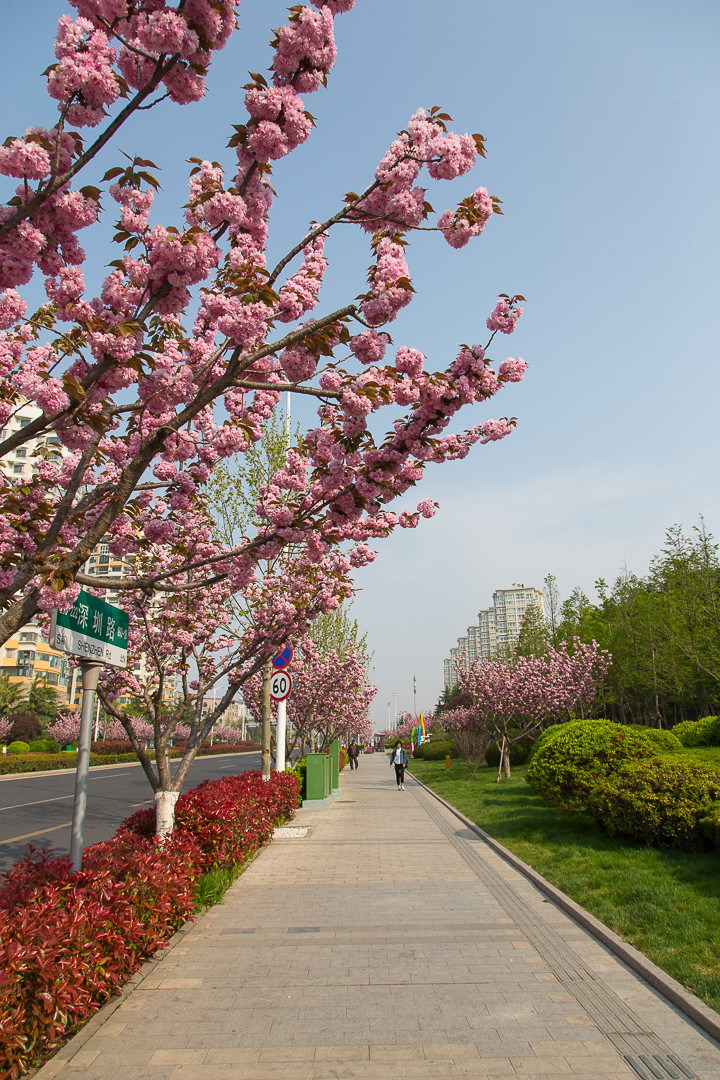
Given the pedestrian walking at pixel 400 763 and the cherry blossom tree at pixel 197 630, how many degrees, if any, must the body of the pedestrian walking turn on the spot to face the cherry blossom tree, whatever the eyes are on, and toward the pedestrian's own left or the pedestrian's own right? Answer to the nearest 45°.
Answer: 0° — they already face it

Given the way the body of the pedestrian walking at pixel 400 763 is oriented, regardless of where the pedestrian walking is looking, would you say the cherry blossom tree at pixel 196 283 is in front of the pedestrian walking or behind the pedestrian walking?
in front

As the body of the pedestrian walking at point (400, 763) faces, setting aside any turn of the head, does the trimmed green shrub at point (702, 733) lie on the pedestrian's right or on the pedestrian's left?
on the pedestrian's left

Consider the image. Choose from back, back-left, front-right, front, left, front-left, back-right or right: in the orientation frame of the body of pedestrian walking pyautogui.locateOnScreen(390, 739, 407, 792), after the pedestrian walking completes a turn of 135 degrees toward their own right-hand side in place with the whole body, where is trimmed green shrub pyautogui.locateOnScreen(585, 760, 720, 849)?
back-left

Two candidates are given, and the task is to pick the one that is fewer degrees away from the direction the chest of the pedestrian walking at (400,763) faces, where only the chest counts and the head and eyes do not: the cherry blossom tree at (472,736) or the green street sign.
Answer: the green street sign

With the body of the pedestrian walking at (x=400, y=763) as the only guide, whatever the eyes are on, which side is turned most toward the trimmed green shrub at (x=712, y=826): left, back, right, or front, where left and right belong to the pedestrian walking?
front

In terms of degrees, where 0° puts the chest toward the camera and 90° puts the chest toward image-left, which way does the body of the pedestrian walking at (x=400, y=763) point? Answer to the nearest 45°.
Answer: approximately 0°

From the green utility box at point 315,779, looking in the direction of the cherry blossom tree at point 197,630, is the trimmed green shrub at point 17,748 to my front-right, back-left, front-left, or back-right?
back-right

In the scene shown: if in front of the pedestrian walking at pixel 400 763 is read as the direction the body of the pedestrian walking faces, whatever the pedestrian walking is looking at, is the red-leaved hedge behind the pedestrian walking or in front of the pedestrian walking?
in front

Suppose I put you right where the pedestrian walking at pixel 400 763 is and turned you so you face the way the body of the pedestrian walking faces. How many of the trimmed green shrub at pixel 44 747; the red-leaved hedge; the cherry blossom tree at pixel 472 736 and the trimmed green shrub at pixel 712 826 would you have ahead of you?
2
